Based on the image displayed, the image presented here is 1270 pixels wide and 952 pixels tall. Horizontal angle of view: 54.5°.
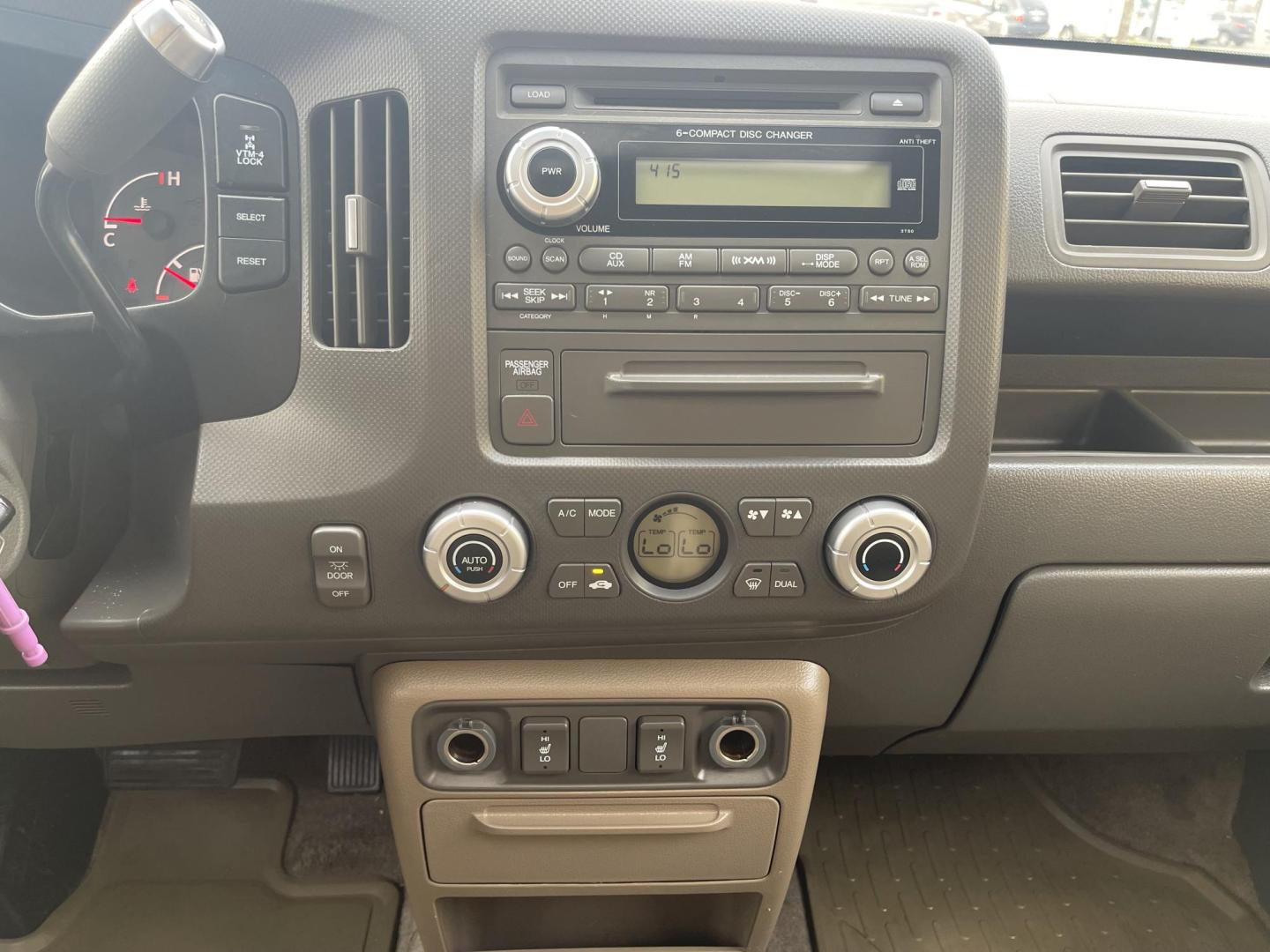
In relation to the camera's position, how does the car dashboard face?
facing the viewer
